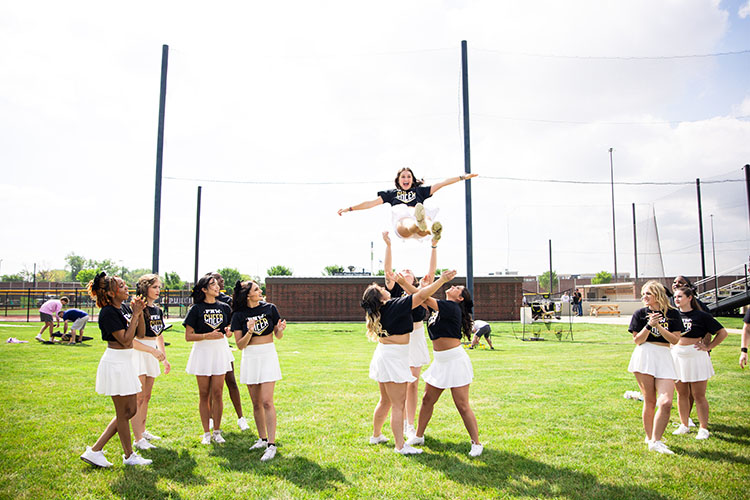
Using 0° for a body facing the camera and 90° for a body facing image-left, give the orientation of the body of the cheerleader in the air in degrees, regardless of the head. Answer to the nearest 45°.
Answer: approximately 0°

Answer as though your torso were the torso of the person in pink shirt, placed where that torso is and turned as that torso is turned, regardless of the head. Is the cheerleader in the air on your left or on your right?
on your right

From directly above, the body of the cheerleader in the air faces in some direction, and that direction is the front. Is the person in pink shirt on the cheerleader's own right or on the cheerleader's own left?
on the cheerleader's own right

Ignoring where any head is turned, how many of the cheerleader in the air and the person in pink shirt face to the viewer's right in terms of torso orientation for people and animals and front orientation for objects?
1

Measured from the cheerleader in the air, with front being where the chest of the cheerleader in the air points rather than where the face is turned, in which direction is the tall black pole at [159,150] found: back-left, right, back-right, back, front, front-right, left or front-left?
back-right

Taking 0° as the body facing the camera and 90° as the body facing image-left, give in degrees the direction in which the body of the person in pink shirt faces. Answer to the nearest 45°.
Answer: approximately 270°
